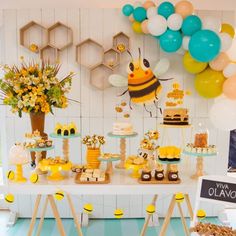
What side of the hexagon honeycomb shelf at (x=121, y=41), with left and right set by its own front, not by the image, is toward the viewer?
front

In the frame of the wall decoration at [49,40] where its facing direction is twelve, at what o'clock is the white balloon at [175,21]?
The white balloon is roughly at 10 o'clock from the wall decoration.

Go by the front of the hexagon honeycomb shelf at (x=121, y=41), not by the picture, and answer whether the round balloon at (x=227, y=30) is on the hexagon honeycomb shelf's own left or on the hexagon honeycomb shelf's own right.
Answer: on the hexagon honeycomb shelf's own left

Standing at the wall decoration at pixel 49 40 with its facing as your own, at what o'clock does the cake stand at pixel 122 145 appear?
The cake stand is roughly at 11 o'clock from the wall decoration.

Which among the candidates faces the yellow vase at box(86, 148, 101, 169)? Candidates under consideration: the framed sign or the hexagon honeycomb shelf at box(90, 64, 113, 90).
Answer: the hexagon honeycomb shelf

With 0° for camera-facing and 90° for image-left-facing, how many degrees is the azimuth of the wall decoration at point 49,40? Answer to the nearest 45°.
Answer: approximately 0°

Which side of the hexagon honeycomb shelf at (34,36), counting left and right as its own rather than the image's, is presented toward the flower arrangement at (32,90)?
front

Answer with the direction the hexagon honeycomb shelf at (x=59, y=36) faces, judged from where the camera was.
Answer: facing the viewer

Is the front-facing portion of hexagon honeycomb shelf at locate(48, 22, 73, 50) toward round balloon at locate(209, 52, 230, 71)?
no

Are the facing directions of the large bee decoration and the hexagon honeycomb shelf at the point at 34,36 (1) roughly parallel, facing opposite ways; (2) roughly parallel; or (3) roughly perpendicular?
roughly parallel

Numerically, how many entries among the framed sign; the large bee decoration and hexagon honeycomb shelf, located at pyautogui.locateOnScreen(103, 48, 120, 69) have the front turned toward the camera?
3

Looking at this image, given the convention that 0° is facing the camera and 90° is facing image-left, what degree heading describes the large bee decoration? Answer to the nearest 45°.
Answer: approximately 0°

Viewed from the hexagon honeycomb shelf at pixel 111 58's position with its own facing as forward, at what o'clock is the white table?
The white table is roughly at 12 o'clock from the hexagon honeycomb shelf.

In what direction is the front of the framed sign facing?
toward the camera
